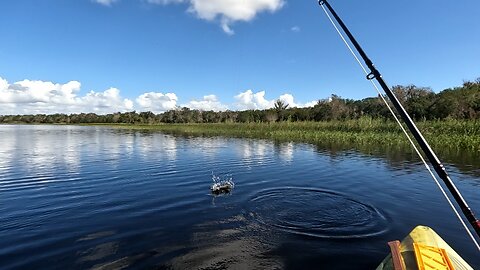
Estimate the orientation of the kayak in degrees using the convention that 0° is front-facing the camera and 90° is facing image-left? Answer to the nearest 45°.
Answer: approximately 180°
